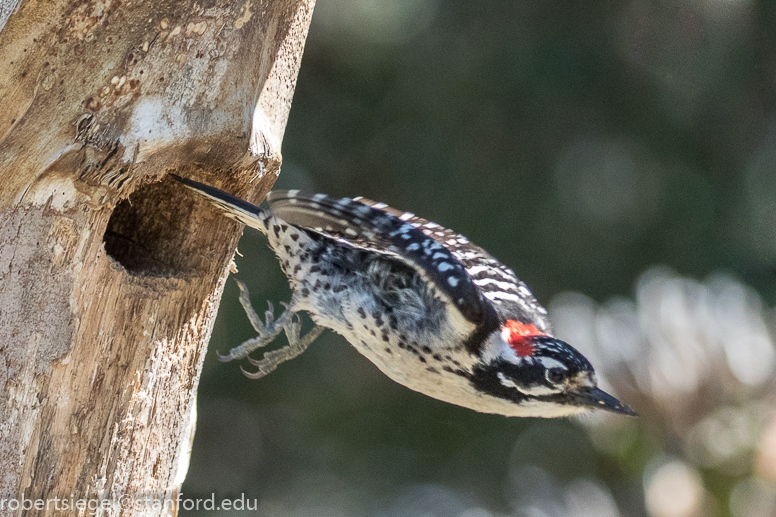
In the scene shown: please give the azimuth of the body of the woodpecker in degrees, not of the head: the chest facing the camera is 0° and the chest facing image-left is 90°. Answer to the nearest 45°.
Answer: approximately 270°

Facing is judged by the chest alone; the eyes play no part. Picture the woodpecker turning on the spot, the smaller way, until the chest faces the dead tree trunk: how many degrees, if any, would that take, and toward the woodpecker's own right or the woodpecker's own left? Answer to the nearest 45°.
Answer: approximately 135° to the woodpecker's own right
